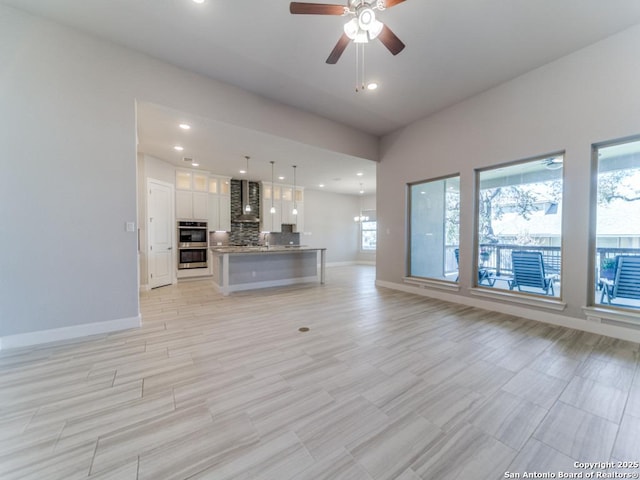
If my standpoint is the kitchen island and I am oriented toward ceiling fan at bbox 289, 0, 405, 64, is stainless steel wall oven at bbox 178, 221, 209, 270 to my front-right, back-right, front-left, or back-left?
back-right

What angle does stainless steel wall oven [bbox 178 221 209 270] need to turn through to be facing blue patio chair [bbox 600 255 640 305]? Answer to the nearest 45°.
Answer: approximately 45° to its left

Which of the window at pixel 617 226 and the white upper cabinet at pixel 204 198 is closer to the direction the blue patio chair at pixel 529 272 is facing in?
the window

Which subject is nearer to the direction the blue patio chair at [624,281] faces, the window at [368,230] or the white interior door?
the window

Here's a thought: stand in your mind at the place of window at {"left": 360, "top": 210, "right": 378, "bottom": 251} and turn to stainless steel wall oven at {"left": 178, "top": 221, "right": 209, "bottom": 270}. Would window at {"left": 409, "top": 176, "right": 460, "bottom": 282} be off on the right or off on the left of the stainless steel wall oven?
left

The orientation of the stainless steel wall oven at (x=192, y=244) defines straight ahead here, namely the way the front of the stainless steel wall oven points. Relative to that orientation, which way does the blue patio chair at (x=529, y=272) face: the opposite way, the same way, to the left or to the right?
to the left

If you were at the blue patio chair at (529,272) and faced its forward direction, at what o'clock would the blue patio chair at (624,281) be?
the blue patio chair at (624,281) is roughly at 2 o'clock from the blue patio chair at (529,272).
